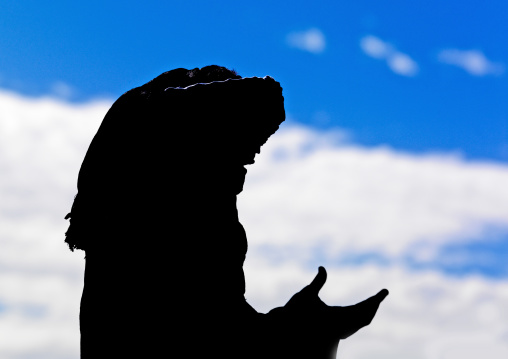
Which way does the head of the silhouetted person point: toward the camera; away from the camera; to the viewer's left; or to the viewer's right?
to the viewer's right

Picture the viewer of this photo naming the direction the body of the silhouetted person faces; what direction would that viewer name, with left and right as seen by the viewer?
facing to the right of the viewer
